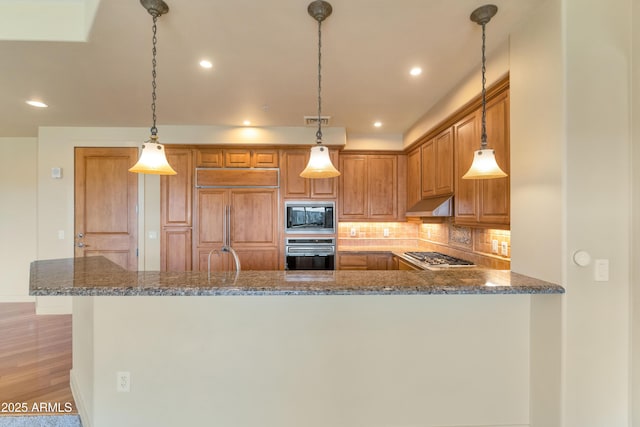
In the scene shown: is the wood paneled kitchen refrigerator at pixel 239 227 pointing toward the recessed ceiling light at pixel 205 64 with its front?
yes

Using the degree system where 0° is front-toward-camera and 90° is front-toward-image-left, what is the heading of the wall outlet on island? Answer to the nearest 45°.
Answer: approximately 0°

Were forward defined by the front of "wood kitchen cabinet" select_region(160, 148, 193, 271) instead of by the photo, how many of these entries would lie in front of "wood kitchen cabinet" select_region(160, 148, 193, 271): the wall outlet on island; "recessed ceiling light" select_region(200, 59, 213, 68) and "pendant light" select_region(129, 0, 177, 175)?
3

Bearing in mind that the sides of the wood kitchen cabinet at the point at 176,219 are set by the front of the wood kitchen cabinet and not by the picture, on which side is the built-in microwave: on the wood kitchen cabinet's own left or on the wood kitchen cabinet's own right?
on the wood kitchen cabinet's own left

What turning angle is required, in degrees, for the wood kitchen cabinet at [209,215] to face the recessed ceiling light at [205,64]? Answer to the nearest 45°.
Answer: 0° — it already faces it

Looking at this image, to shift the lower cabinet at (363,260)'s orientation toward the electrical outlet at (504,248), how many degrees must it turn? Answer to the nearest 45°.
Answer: approximately 45° to its left

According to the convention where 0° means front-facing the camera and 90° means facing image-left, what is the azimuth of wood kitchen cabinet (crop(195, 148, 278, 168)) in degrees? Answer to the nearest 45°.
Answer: approximately 0°

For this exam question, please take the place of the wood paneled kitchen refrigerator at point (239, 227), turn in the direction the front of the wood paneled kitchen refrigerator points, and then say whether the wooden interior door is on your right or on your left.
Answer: on your right

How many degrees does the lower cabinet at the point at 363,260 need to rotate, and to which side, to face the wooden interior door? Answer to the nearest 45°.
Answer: approximately 90° to its right
